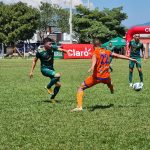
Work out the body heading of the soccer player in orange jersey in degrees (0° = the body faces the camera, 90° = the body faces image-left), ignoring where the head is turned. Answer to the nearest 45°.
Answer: approximately 135°
